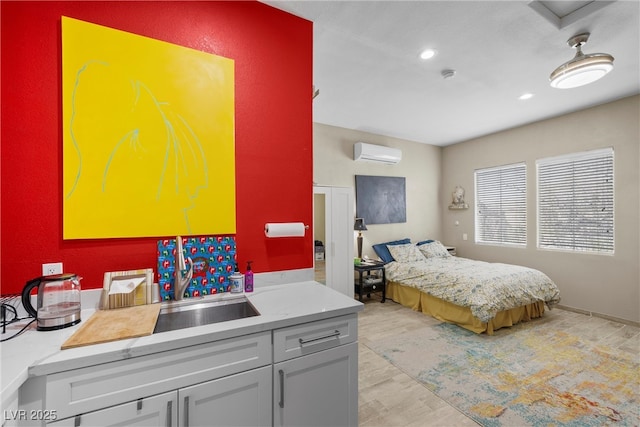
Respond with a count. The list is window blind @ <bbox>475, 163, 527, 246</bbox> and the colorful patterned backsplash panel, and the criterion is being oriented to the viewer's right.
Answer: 0

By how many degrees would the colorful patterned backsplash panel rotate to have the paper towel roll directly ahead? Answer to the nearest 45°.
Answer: approximately 90° to its left

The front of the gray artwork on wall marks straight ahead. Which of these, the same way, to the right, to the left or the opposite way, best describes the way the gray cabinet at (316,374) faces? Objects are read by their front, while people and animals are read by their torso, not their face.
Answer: the same way

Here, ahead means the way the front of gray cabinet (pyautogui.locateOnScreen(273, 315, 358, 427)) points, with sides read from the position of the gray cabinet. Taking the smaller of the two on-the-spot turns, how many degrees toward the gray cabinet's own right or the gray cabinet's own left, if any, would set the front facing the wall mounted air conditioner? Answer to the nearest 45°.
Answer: approximately 135° to the gray cabinet's own left

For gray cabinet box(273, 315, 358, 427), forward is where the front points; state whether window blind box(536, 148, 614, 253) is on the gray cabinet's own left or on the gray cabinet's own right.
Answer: on the gray cabinet's own left

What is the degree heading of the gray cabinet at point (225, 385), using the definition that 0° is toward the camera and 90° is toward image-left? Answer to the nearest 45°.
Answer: approximately 315°

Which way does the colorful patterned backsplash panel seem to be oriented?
toward the camera

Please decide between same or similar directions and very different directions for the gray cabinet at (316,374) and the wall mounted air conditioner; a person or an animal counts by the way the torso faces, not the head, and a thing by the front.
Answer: same or similar directions

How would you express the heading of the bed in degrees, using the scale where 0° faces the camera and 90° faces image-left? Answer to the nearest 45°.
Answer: approximately 315°

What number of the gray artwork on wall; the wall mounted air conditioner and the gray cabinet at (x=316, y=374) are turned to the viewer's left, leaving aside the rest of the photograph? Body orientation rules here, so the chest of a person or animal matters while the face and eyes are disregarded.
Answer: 0

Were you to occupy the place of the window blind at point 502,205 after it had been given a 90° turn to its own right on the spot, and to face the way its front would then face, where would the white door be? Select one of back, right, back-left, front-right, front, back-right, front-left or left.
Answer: left

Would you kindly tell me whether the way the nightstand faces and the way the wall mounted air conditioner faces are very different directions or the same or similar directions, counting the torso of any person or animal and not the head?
same or similar directions

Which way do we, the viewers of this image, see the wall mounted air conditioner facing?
facing the viewer and to the right of the viewer

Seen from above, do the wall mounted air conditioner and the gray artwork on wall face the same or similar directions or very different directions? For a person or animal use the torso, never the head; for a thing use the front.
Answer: same or similar directions
